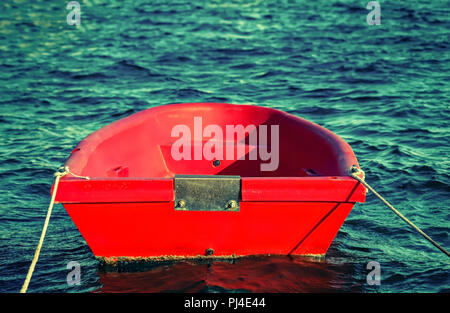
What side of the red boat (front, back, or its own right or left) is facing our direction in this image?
back
